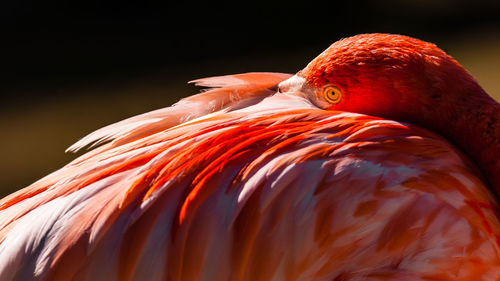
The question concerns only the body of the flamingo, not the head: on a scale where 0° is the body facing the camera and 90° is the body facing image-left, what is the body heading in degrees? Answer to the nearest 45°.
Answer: approximately 270°
